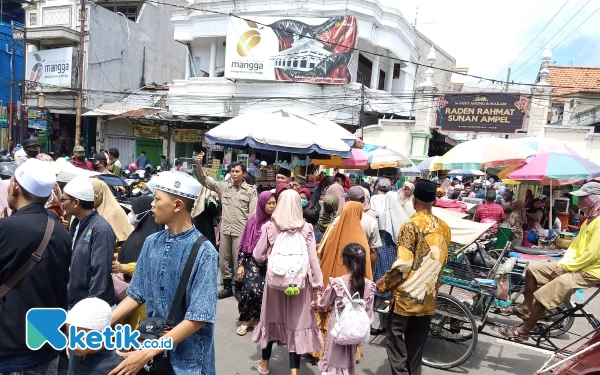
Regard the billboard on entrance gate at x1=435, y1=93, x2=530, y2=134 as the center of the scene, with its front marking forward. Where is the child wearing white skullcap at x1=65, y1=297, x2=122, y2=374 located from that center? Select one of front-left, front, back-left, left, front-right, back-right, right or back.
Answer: front

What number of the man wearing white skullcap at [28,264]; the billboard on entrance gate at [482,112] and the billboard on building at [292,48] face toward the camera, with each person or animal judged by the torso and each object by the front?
2

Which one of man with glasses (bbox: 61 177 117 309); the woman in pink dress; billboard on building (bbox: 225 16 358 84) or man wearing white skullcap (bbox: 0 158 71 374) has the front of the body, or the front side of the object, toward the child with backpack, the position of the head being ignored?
the billboard on building

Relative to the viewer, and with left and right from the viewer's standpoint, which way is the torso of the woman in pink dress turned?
facing away from the viewer

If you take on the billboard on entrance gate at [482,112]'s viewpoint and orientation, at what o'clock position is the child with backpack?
The child with backpack is roughly at 12 o'clock from the billboard on entrance gate.

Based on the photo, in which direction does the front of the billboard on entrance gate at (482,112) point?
toward the camera

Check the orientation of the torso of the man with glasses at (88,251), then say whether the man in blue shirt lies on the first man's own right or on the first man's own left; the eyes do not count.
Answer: on the first man's own left

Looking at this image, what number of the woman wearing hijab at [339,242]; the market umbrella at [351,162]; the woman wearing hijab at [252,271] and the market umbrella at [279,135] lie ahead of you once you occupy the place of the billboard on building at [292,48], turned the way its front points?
4

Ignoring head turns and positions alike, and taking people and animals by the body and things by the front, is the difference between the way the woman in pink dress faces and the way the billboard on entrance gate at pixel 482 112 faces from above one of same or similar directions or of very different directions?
very different directions

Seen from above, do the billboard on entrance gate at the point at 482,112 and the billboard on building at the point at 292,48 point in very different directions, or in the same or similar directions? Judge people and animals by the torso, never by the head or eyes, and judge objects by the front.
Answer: same or similar directions

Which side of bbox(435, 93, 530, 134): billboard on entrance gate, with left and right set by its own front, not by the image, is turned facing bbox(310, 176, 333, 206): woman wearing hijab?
front
